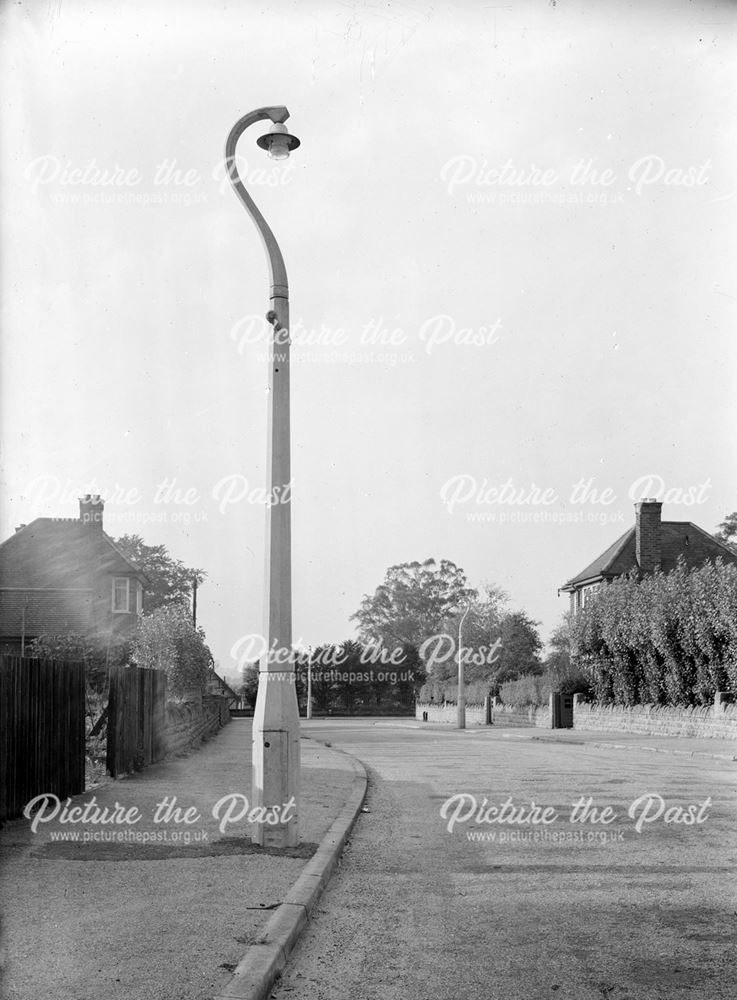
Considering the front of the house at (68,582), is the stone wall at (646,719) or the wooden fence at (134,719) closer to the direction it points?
the stone wall

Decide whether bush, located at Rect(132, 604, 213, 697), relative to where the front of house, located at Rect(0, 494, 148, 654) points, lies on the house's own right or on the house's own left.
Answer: on the house's own right

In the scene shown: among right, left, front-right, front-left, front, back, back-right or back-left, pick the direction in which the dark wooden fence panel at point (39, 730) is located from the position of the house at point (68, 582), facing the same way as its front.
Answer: right

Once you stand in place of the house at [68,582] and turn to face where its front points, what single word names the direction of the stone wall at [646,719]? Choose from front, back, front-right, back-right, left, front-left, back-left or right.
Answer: front-right

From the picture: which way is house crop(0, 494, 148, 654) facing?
to the viewer's right

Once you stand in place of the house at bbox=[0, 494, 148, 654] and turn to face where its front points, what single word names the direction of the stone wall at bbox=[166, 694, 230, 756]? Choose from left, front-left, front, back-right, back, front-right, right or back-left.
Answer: front

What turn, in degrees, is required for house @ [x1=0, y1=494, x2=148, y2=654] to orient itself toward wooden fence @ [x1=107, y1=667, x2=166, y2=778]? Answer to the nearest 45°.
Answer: approximately 90° to its right
